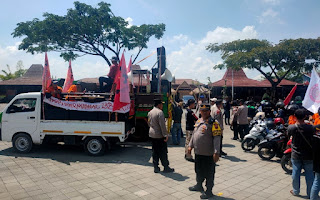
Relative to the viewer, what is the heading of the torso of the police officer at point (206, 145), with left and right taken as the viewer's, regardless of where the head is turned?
facing the viewer and to the left of the viewer

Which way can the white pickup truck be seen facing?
to the viewer's left

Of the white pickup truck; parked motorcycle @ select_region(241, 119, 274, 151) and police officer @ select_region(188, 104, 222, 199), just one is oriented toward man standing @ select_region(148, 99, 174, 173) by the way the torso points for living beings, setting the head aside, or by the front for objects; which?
the parked motorcycle

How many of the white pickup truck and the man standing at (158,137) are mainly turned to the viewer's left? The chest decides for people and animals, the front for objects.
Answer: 1

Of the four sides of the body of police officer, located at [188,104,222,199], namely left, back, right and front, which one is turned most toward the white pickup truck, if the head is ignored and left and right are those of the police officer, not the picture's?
right

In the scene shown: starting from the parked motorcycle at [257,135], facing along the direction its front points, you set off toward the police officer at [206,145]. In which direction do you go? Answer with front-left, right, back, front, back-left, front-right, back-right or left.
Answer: front-left

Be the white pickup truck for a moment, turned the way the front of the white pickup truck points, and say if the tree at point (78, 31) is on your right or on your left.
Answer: on your right

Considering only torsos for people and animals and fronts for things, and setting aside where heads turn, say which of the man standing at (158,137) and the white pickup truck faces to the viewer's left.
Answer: the white pickup truck

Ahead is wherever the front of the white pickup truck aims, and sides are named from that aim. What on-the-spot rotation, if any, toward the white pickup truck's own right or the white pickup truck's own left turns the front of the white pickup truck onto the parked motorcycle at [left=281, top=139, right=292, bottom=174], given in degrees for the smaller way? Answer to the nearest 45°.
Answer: approximately 135° to the white pickup truck's own left

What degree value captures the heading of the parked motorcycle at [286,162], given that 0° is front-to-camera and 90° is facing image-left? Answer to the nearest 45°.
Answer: approximately 45°
